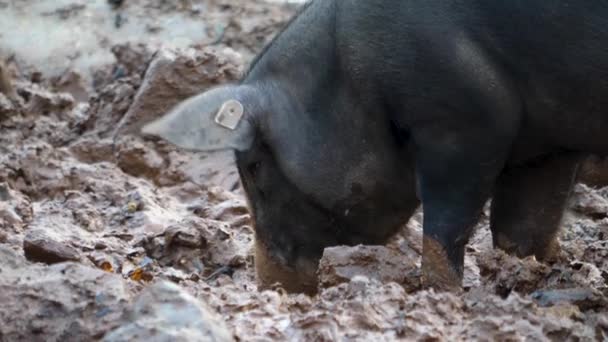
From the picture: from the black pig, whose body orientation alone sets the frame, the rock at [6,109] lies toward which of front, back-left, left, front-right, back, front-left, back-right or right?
front-right

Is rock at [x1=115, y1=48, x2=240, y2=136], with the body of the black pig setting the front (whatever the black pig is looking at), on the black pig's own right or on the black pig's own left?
on the black pig's own right

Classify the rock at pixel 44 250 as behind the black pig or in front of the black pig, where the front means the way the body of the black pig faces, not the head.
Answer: in front

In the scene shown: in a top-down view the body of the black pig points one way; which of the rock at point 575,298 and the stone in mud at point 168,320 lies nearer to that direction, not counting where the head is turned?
the stone in mud

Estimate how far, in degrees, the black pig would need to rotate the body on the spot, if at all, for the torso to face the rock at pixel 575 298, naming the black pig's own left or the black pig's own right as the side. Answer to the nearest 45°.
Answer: approximately 135° to the black pig's own left

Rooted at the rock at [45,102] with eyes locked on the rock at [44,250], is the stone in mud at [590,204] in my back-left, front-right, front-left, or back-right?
front-left

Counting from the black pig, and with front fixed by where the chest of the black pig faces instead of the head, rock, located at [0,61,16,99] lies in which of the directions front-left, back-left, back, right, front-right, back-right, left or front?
front-right

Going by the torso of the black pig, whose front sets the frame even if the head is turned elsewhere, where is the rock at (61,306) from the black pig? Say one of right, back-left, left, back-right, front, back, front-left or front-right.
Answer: front-left

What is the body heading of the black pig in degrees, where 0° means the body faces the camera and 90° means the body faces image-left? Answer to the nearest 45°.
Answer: approximately 90°

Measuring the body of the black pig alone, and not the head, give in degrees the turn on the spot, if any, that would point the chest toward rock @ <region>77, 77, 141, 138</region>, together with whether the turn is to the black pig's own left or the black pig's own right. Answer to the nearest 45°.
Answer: approximately 45° to the black pig's own right
